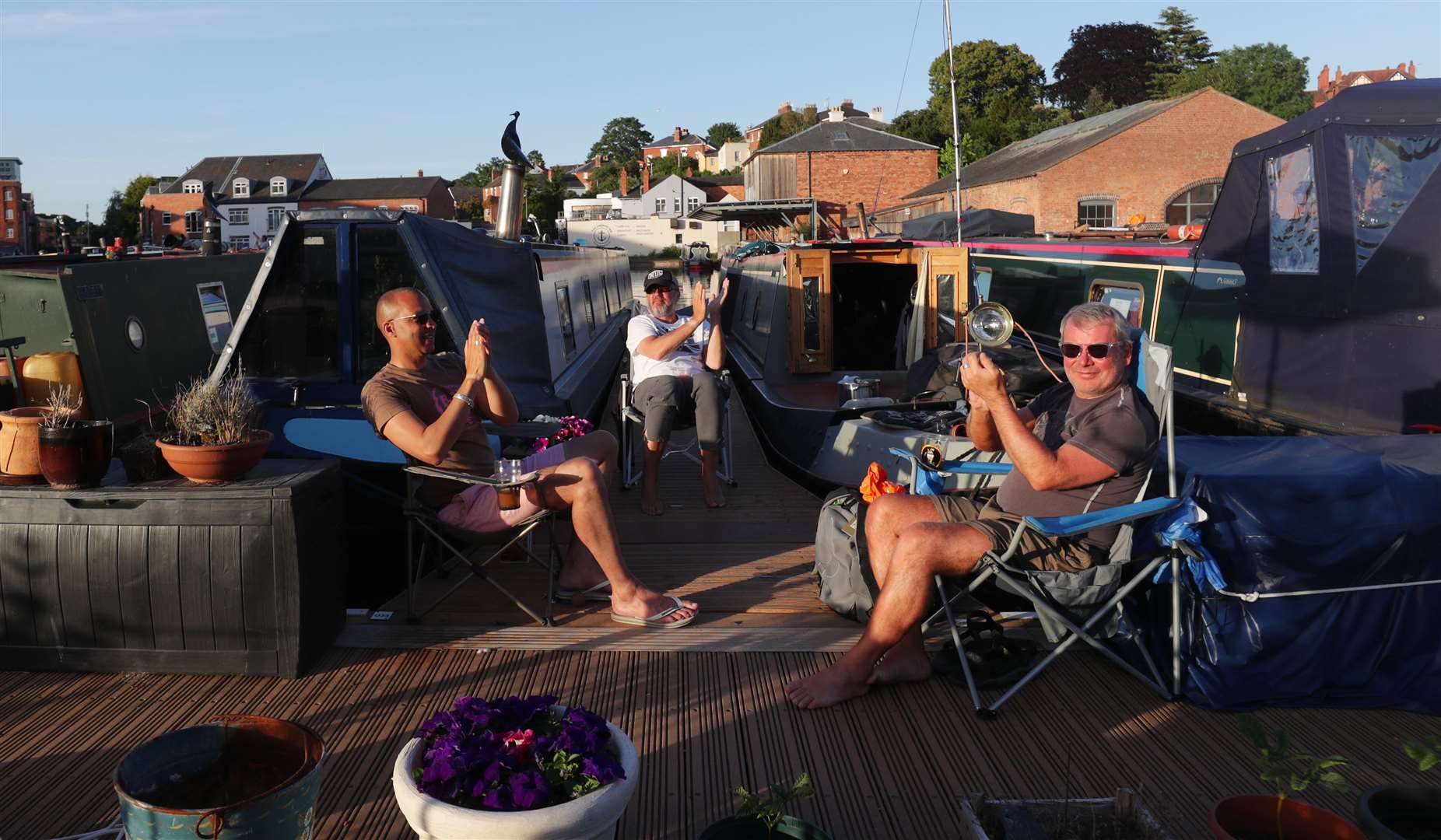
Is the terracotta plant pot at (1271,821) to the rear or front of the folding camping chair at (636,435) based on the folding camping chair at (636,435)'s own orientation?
to the front

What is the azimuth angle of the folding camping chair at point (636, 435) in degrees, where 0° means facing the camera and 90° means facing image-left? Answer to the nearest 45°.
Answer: approximately 0°

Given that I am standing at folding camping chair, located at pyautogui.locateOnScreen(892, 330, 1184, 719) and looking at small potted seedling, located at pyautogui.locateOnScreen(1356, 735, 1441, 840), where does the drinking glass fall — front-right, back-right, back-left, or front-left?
back-right

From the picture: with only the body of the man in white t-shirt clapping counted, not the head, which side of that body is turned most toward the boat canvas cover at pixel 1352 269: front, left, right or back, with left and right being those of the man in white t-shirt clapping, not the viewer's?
left

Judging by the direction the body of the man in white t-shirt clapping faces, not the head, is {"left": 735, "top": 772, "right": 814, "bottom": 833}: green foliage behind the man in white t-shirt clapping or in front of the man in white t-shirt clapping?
in front

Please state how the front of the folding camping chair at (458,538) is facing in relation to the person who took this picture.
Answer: facing to the right of the viewer

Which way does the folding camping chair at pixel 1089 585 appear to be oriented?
to the viewer's left

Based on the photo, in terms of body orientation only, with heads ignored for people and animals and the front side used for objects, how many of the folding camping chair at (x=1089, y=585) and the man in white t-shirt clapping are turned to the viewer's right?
0

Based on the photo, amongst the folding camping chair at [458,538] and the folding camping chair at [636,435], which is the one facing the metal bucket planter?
the folding camping chair at [636,435]

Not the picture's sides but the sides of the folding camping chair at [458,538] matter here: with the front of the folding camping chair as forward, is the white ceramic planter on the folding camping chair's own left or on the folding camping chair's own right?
on the folding camping chair's own right

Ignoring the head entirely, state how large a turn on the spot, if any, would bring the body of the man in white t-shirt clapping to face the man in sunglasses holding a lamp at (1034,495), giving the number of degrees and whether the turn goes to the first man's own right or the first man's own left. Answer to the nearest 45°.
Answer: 0° — they already face them

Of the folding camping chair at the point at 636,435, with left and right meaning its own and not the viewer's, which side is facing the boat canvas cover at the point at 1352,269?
left

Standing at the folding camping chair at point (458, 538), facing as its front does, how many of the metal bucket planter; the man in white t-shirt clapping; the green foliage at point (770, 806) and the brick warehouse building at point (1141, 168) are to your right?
2

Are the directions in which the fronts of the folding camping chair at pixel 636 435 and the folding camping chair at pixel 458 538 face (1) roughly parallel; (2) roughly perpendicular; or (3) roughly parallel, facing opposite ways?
roughly perpendicular

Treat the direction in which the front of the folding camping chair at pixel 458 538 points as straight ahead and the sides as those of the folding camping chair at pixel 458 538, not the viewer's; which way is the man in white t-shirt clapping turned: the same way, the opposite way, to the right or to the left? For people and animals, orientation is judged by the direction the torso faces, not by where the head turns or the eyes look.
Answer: to the right
